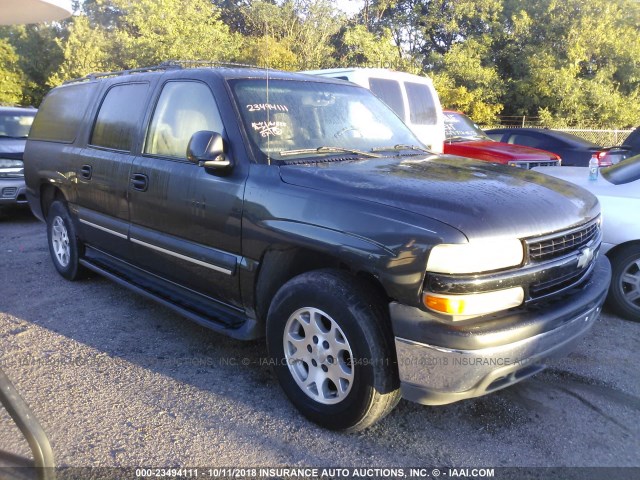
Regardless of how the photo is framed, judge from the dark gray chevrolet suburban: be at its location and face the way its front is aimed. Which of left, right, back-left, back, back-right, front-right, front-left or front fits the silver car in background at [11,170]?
back

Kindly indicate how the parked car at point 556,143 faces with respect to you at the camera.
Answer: facing away from the viewer and to the left of the viewer

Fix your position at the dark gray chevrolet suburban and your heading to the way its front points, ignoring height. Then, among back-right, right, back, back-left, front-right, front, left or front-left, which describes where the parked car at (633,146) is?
left

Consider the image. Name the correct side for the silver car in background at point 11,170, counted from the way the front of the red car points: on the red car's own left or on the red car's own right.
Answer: on the red car's own right

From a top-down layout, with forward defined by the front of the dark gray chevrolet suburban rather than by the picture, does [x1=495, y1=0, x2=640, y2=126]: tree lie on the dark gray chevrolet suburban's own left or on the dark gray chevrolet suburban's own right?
on the dark gray chevrolet suburban's own left

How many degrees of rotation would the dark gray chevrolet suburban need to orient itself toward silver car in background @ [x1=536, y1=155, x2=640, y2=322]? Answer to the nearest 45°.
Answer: approximately 90° to its left

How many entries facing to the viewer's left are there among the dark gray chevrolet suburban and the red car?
0

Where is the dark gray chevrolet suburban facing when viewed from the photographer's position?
facing the viewer and to the right of the viewer
